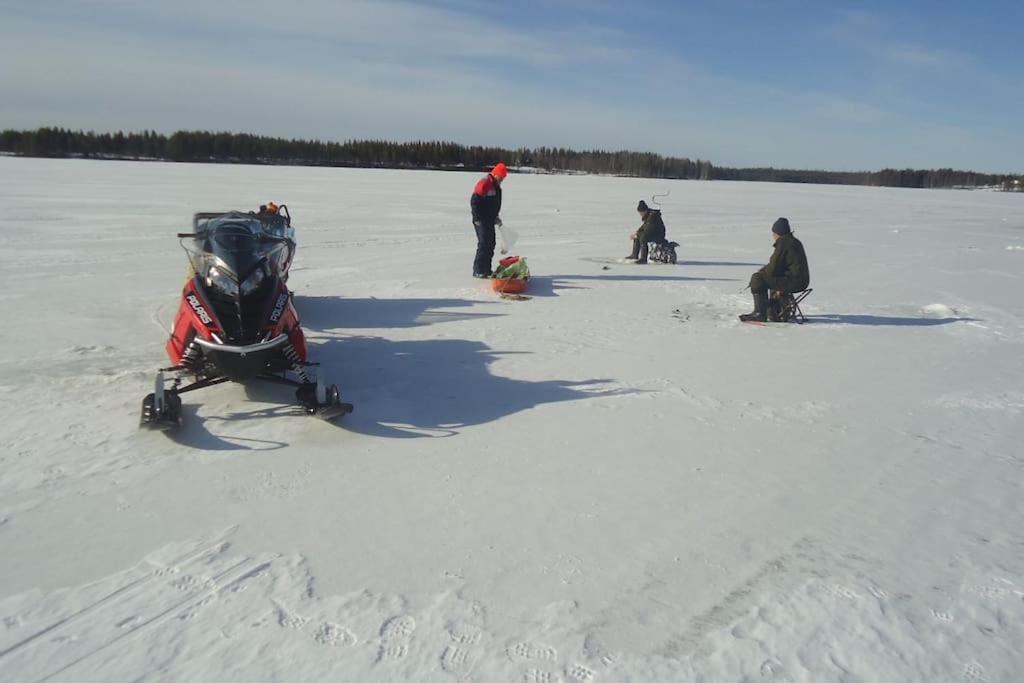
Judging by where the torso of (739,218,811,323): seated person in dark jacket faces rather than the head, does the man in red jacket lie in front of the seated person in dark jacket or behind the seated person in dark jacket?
in front

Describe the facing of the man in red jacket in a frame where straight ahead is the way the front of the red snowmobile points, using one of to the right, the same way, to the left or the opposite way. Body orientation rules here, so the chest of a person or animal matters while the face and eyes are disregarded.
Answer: to the left

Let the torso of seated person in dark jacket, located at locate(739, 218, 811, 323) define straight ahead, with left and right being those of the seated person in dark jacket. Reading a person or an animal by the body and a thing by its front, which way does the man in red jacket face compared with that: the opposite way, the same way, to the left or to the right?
the opposite way

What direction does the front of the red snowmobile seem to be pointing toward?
toward the camera

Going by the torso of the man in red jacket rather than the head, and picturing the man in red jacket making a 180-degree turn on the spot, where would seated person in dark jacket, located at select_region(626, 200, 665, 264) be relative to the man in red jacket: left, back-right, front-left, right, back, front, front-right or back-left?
back-right

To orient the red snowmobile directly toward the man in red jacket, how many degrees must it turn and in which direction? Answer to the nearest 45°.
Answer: approximately 135° to its left

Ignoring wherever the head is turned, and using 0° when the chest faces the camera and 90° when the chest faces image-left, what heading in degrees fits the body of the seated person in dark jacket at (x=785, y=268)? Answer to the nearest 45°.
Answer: approximately 90°

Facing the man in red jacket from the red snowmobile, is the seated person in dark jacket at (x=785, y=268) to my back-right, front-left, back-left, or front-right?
front-right

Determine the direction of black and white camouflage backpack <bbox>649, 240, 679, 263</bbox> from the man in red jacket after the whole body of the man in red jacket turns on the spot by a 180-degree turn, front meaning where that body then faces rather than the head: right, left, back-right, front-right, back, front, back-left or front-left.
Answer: back-right

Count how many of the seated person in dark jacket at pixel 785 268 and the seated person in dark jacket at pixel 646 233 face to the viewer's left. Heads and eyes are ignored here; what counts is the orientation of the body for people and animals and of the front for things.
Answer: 2

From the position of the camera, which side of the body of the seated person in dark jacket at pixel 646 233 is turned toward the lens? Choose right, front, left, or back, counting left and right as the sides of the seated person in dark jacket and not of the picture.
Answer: left

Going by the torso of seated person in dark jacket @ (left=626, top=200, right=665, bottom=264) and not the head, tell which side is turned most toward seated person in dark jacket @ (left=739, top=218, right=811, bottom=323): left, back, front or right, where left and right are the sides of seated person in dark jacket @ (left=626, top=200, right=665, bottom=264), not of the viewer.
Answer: left

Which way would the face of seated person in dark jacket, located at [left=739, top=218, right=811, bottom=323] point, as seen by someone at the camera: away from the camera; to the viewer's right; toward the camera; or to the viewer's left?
to the viewer's left

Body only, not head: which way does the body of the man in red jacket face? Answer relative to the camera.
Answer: to the viewer's right

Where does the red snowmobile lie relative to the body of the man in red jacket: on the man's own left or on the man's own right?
on the man's own right
